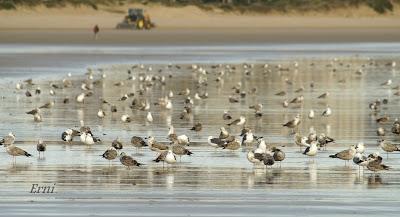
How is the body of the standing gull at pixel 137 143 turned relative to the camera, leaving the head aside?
to the viewer's left
